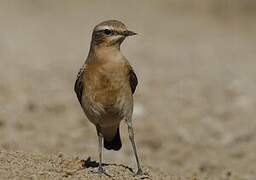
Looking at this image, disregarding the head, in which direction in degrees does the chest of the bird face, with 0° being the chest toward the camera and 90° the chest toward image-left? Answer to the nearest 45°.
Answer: approximately 0°
